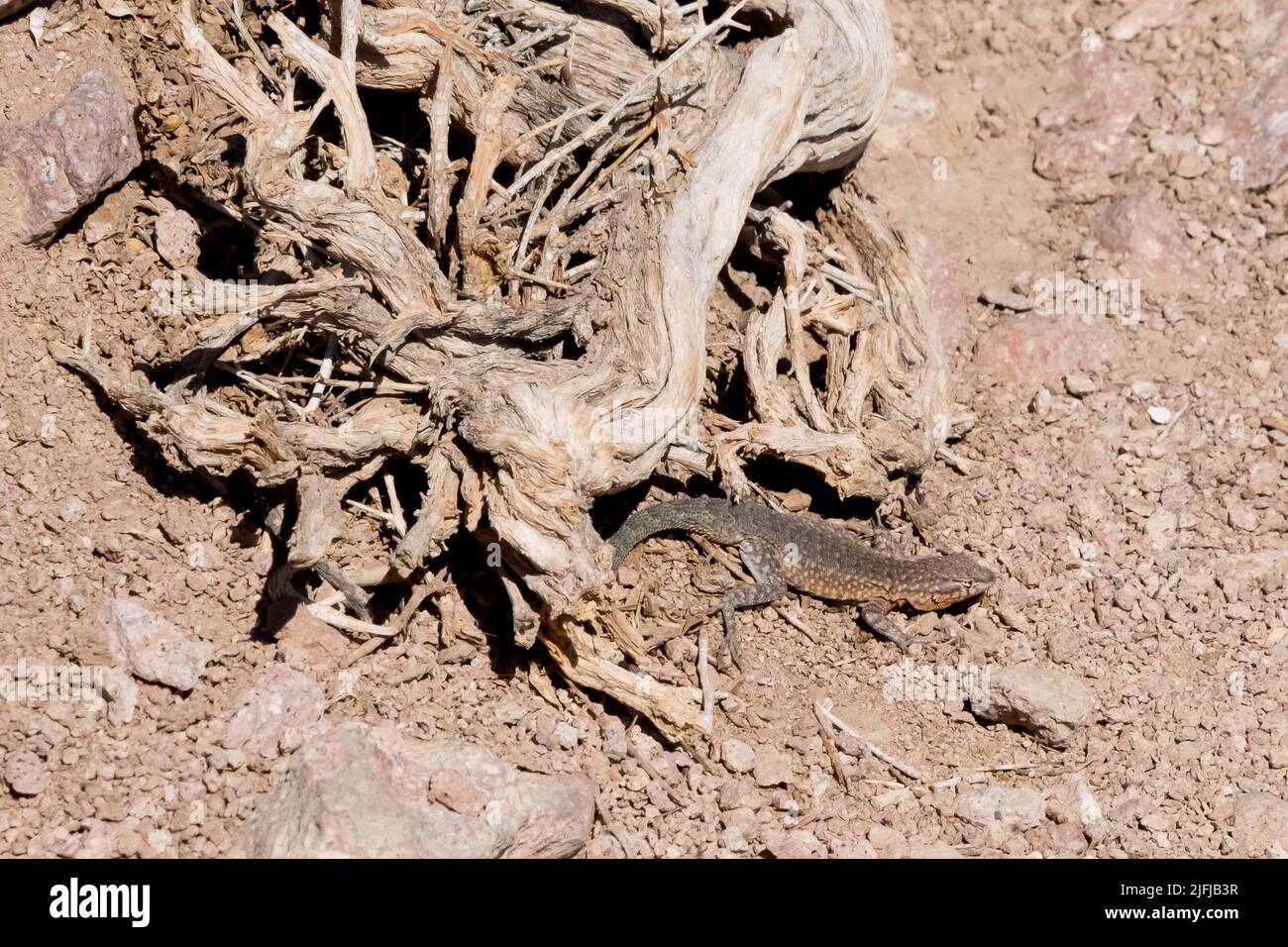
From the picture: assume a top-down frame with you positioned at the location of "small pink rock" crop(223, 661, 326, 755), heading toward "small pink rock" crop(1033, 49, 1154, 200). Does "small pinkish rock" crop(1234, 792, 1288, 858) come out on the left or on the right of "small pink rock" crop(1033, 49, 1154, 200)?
right

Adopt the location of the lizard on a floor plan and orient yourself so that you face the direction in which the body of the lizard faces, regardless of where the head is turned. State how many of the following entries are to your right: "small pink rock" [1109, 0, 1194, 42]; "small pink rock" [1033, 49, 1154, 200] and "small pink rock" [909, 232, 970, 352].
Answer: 0

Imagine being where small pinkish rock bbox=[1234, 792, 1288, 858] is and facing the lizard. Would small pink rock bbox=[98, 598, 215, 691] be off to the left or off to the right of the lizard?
left

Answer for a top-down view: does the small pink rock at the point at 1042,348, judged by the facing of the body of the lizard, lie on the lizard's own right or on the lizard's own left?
on the lizard's own left

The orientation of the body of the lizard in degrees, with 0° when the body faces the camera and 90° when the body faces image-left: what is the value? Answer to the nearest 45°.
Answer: approximately 270°

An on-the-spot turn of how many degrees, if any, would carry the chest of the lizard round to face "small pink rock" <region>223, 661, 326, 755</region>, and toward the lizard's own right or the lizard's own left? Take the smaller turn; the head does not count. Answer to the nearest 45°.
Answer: approximately 135° to the lizard's own right

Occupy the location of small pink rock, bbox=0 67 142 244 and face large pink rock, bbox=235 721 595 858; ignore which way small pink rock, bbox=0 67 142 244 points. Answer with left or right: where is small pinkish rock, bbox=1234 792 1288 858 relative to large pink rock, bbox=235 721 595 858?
left

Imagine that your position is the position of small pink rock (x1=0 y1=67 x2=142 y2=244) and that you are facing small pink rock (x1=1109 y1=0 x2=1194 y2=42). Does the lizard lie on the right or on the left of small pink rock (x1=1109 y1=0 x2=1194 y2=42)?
right

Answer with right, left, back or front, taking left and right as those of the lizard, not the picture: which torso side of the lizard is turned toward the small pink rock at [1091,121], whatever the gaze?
left

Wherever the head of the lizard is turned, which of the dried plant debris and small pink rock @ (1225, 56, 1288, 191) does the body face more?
the small pink rock

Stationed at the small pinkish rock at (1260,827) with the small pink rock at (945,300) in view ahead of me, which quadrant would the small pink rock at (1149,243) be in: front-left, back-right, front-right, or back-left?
front-right

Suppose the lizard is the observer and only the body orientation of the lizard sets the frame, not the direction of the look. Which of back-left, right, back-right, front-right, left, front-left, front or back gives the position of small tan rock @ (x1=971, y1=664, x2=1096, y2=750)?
front-right

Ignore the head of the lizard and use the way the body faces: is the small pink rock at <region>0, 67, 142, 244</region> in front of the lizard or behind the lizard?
behind

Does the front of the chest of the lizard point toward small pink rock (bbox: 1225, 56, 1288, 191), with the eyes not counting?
no

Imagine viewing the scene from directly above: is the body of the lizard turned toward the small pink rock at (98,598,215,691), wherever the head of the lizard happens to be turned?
no

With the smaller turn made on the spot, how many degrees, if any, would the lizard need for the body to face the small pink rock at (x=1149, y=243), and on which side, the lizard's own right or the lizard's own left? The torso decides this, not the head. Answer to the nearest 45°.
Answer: approximately 45° to the lizard's own left
